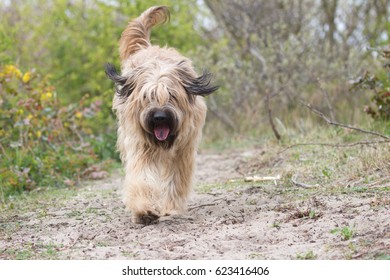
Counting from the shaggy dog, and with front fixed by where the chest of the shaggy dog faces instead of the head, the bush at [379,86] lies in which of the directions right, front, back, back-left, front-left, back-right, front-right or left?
back-left

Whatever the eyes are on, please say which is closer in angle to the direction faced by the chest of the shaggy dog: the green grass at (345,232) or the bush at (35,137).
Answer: the green grass

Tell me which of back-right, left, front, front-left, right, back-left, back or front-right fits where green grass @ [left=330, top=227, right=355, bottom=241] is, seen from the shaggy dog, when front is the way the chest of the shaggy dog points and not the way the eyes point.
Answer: front-left

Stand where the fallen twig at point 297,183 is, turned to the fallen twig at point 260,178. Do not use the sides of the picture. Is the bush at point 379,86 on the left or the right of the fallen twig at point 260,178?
right

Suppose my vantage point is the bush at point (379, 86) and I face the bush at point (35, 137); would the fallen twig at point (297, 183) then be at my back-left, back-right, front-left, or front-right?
front-left

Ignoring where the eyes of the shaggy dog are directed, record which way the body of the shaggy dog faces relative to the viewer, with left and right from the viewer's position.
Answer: facing the viewer

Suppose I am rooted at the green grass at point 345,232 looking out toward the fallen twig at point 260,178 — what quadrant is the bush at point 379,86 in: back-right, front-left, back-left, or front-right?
front-right

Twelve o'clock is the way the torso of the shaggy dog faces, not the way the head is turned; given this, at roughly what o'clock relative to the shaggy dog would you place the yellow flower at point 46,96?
The yellow flower is roughly at 5 o'clock from the shaggy dog.

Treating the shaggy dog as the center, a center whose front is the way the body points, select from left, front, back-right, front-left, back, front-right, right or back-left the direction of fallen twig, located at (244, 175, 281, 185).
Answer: back-left

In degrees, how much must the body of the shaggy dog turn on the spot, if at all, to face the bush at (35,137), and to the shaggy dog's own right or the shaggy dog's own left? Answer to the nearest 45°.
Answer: approximately 135° to the shaggy dog's own right
